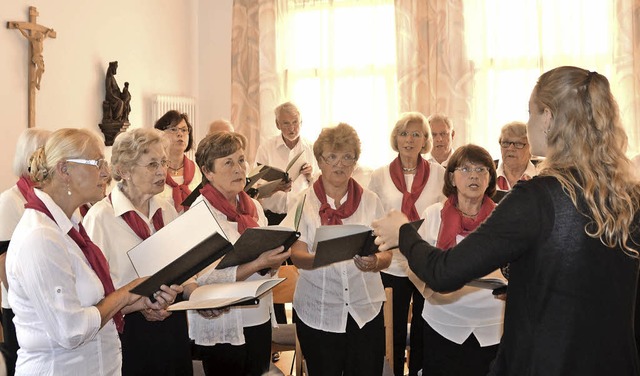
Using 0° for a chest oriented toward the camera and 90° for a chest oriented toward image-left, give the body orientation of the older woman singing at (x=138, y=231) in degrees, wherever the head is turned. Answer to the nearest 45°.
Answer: approximately 315°

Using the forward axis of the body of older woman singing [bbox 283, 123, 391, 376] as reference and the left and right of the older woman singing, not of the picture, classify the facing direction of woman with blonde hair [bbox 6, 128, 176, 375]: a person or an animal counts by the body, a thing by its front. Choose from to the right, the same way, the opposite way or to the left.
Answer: to the left

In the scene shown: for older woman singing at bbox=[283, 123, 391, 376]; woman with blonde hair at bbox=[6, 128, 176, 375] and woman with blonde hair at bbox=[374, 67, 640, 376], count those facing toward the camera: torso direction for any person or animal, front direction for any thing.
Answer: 1

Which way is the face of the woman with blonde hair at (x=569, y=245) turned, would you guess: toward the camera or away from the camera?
away from the camera

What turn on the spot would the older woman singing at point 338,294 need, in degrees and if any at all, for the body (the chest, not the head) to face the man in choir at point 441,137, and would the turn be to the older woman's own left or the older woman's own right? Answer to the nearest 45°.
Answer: approximately 180°

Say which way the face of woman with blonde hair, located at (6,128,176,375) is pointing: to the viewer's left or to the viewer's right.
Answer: to the viewer's right

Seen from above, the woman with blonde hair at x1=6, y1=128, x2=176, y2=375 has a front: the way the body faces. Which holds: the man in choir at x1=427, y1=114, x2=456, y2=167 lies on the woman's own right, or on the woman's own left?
on the woman's own left

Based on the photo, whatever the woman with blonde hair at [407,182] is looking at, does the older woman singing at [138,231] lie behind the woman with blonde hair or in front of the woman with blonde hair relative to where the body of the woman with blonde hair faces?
in front

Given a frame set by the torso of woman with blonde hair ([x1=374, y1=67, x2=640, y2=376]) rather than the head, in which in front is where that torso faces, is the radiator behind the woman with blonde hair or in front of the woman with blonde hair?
in front

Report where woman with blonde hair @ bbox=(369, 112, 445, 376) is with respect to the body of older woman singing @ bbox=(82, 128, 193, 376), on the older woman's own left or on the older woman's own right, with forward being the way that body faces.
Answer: on the older woman's own left
